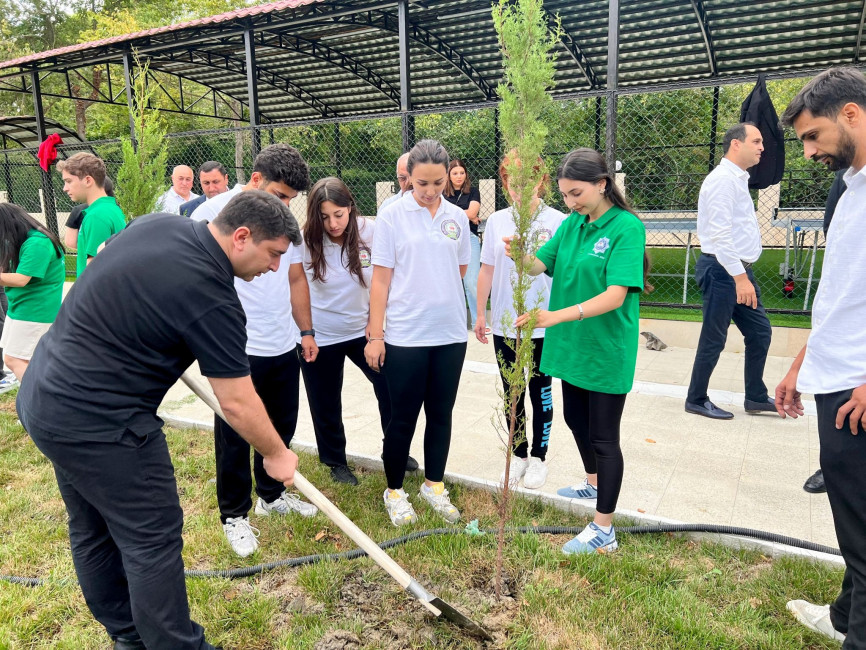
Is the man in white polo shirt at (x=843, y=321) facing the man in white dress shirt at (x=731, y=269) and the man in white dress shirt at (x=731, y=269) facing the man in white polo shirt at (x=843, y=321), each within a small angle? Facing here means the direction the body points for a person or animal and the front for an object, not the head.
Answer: no

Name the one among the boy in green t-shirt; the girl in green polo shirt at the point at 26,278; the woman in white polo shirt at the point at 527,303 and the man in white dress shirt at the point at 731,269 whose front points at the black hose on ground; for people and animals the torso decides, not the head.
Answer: the woman in white polo shirt

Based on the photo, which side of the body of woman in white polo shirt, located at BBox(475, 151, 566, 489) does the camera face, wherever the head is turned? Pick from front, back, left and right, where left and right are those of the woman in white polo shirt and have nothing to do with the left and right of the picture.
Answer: front

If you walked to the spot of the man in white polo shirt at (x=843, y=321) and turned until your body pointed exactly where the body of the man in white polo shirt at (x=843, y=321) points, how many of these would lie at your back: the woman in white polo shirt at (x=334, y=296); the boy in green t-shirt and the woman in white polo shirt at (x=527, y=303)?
0

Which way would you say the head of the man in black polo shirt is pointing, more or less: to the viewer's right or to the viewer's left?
to the viewer's right

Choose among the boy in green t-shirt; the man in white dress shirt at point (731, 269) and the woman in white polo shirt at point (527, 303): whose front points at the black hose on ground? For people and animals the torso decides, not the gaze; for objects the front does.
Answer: the woman in white polo shirt

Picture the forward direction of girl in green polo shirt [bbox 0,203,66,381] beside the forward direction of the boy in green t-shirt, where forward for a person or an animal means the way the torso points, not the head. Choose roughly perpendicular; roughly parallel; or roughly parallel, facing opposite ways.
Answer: roughly parallel

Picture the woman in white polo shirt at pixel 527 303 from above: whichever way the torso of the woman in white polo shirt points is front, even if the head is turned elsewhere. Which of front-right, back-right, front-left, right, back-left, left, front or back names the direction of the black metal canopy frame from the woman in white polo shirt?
back

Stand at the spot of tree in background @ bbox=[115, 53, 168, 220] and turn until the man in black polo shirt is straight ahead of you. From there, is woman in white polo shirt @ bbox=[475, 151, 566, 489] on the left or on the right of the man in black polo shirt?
left

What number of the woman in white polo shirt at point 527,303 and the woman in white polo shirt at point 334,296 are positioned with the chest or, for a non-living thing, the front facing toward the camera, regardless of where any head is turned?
2

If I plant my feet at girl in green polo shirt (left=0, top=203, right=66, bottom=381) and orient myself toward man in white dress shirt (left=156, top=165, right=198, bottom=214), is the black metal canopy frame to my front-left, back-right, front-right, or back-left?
front-right

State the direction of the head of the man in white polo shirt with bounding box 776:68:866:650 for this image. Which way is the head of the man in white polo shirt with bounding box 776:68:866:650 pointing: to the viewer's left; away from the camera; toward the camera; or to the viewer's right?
to the viewer's left
